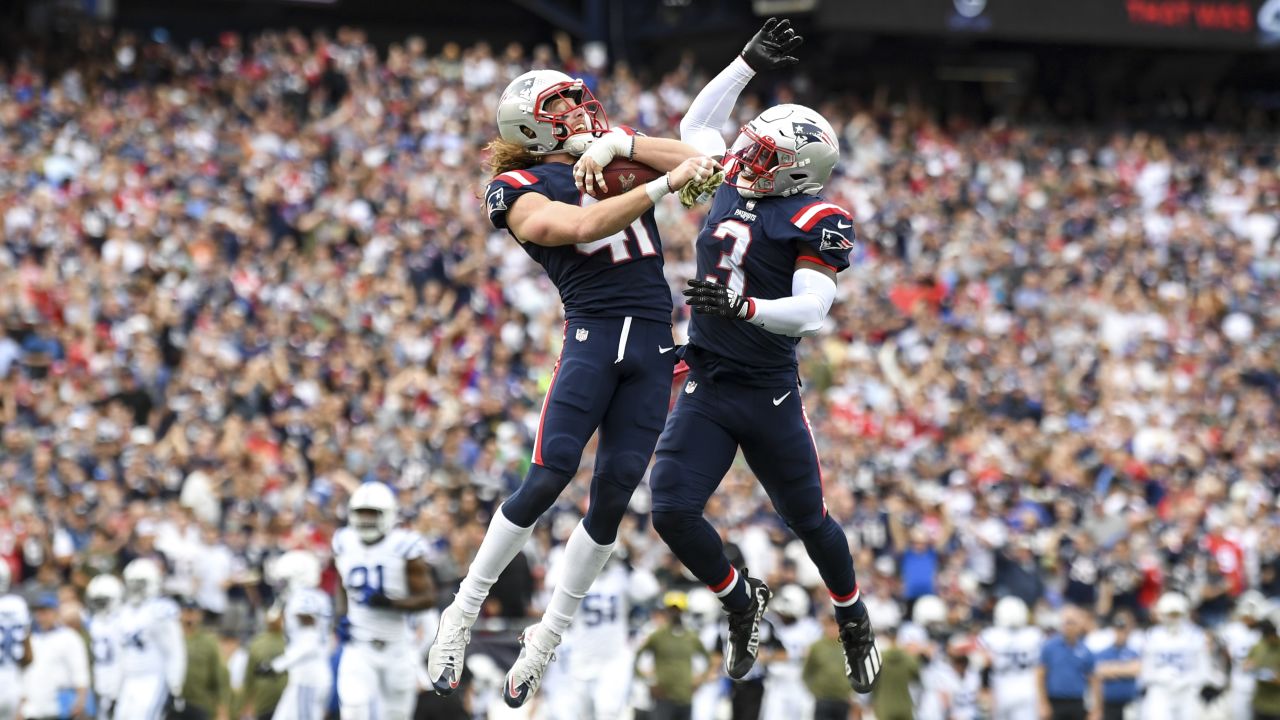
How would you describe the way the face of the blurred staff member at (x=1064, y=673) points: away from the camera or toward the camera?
toward the camera

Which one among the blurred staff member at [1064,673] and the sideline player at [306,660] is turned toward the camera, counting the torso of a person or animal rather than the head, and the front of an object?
the blurred staff member

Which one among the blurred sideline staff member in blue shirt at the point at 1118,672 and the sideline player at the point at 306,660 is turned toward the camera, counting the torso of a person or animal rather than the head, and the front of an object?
the blurred sideline staff member in blue shirt

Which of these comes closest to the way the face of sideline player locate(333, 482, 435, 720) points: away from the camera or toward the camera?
toward the camera

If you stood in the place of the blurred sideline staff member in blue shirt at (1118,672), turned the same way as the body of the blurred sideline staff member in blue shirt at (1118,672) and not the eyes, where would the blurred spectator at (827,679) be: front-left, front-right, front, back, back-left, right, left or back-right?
front-right

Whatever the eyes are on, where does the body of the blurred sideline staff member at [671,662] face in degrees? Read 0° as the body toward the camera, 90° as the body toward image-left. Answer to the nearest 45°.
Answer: approximately 0°

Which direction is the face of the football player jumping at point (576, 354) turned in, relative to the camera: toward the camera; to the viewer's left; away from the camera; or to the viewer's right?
to the viewer's right

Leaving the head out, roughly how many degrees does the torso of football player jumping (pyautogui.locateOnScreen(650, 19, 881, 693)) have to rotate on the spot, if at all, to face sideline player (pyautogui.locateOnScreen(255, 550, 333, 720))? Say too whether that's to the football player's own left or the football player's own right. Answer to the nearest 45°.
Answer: approximately 90° to the football player's own right

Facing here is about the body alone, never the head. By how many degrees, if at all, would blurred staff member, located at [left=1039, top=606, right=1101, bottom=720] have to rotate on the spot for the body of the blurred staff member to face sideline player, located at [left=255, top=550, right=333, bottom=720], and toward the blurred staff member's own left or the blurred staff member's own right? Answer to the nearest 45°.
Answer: approximately 45° to the blurred staff member's own right

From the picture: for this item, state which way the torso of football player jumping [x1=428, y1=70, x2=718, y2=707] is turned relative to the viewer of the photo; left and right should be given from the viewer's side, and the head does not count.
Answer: facing the viewer and to the right of the viewer

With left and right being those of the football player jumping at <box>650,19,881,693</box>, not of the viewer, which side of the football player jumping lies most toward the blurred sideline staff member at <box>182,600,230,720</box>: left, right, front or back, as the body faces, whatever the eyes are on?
right
